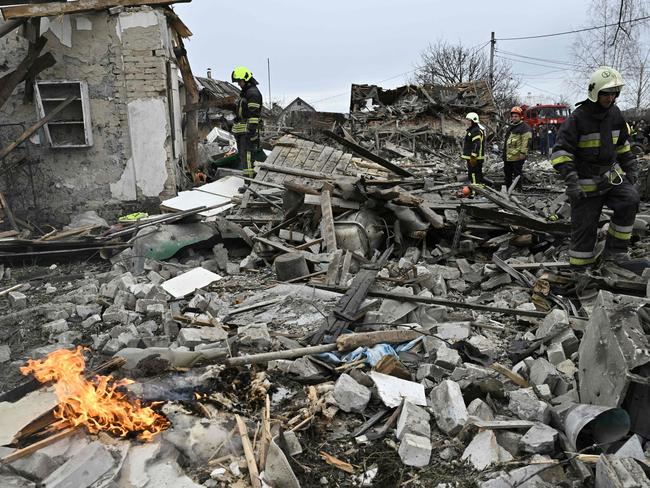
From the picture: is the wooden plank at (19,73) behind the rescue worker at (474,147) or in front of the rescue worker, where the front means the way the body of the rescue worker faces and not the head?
in front

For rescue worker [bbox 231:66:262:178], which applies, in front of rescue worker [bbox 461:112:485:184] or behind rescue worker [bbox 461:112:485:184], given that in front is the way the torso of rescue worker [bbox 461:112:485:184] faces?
in front

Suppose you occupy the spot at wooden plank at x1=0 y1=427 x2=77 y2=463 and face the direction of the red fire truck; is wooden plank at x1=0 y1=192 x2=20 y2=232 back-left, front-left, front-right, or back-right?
front-left

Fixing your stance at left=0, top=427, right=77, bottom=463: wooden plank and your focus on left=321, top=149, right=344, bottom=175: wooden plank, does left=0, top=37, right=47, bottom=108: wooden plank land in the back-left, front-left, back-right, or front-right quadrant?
front-left
